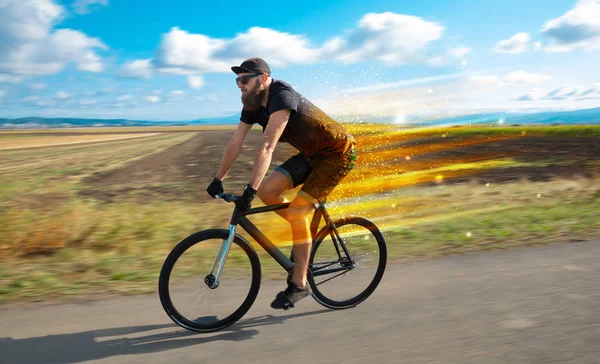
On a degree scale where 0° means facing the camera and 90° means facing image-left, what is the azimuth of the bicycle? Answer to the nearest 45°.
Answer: approximately 45°

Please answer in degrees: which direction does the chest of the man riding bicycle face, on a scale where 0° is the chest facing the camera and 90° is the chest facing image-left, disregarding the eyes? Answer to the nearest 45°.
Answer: approximately 45°
